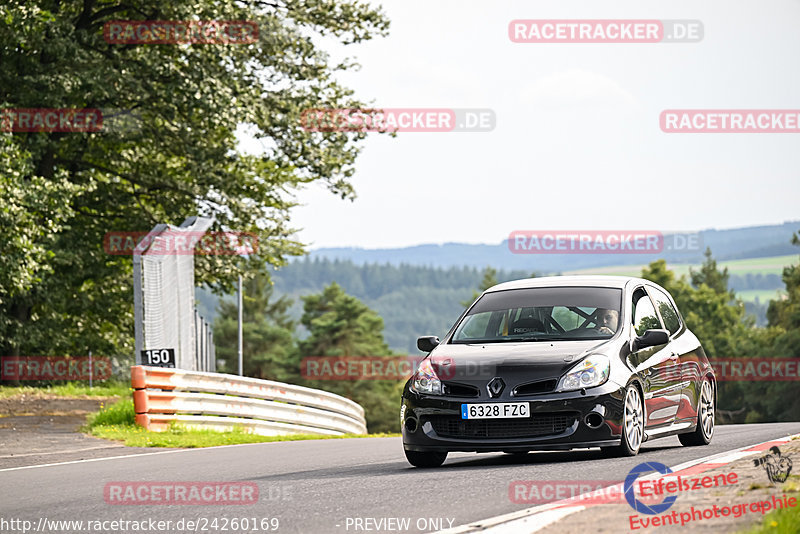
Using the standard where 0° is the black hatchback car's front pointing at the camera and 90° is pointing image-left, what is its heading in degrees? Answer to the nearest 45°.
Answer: approximately 45°

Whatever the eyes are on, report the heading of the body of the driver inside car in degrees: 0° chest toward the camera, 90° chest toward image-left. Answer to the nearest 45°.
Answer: approximately 45°

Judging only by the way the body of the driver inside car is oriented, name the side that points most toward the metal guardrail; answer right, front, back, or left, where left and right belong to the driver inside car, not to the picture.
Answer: right

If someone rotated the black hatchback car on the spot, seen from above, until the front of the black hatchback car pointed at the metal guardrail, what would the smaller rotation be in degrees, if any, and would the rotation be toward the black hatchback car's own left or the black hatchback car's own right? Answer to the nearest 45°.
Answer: approximately 90° to the black hatchback car's own right
